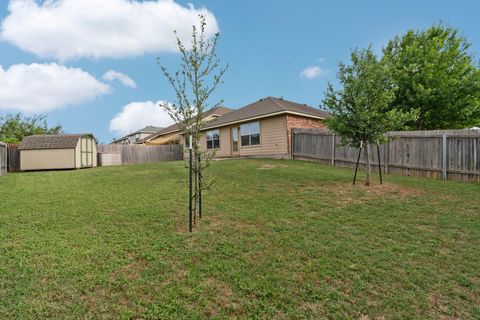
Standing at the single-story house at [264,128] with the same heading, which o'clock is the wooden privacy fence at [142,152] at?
The wooden privacy fence is roughly at 9 o'clock from the single-story house.

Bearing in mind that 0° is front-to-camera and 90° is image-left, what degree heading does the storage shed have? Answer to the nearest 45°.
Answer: approximately 315°

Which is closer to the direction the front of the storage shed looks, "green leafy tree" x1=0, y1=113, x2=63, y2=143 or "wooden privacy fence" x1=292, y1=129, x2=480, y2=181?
the wooden privacy fence

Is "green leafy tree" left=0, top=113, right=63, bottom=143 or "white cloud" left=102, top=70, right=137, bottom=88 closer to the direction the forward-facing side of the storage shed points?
the white cloud

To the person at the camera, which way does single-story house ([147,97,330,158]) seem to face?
facing away from the viewer and to the right of the viewer

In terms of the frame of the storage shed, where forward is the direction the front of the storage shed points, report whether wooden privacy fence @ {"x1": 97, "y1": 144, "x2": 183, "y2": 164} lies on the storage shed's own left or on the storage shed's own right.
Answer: on the storage shed's own left

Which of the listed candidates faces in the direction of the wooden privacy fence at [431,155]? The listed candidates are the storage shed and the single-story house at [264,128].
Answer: the storage shed

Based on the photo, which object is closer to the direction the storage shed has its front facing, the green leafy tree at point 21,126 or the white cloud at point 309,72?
the white cloud
